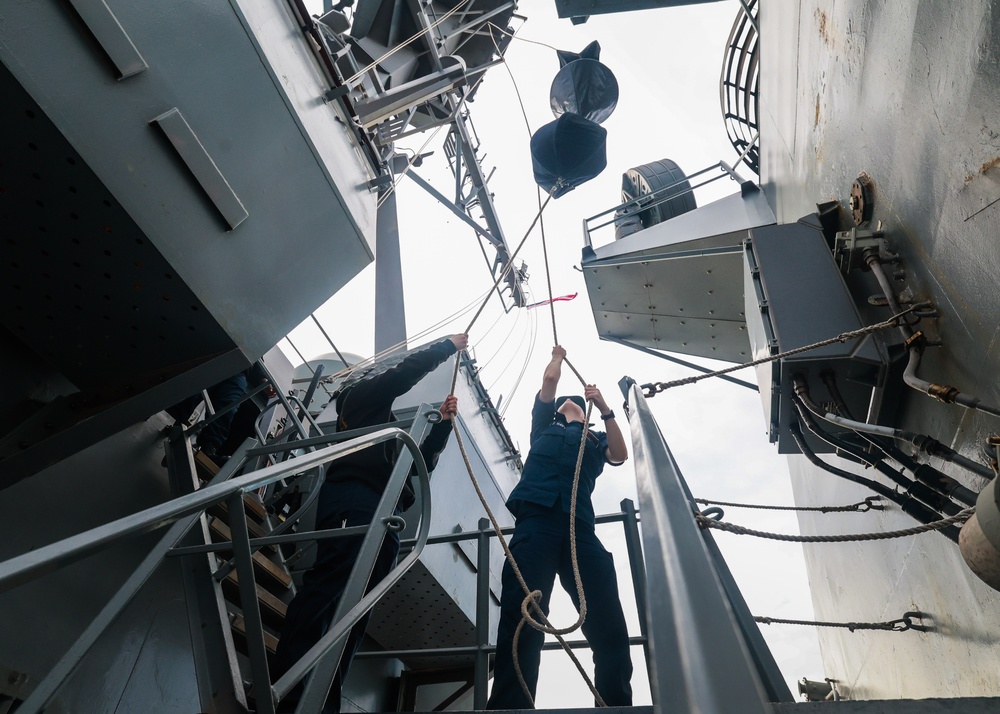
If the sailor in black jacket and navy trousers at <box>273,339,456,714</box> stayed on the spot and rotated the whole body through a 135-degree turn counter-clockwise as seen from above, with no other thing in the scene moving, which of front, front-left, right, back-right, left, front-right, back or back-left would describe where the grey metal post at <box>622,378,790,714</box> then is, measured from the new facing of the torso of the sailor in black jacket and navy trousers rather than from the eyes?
back-left

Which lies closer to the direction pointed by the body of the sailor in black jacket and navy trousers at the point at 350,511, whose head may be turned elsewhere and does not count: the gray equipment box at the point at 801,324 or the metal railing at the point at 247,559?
the gray equipment box

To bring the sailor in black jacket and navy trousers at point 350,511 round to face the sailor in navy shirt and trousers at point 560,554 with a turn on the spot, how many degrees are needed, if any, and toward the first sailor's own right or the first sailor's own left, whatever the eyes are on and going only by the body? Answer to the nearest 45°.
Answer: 0° — they already face them

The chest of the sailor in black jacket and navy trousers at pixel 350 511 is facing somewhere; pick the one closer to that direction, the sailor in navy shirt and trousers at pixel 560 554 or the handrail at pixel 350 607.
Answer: the sailor in navy shirt and trousers

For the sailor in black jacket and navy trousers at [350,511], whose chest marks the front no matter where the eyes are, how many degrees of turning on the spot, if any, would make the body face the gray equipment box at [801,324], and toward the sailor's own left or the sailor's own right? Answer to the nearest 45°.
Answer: approximately 45° to the sailor's own right
